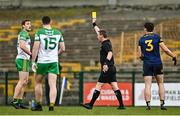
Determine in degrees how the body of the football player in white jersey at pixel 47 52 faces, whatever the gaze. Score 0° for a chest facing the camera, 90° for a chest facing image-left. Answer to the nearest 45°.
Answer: approximately 180°

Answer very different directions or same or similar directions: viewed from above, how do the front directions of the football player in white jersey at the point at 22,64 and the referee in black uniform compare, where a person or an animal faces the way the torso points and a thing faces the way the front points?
very different directions

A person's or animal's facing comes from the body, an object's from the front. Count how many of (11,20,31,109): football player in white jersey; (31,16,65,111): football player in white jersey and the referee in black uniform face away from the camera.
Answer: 1

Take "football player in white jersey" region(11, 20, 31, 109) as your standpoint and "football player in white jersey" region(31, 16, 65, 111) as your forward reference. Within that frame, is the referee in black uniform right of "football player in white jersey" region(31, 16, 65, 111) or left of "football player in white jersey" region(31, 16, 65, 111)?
left

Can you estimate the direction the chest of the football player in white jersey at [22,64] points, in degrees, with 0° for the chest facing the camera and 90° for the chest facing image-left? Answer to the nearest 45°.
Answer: approximately 270°
